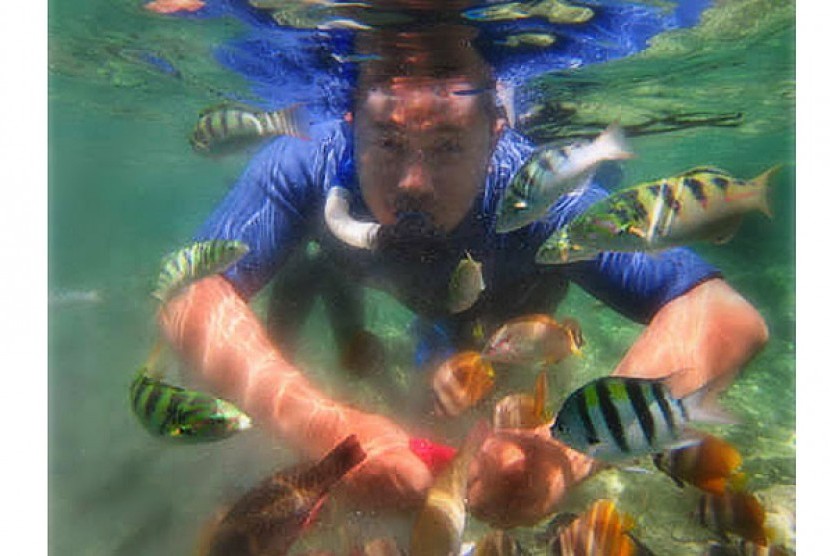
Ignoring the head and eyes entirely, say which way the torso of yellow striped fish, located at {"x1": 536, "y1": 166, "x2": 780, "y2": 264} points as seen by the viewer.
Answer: to the viewer's left

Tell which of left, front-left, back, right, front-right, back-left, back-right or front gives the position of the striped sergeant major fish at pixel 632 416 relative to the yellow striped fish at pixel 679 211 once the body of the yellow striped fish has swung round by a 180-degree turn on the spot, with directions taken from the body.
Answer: right

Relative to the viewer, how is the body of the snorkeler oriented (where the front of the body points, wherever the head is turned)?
toward the camera

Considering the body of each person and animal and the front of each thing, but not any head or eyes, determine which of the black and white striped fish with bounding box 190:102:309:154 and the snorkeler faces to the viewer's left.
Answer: the black and white striped fish

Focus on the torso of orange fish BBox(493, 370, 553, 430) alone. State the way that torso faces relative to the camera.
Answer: to the viewer's left

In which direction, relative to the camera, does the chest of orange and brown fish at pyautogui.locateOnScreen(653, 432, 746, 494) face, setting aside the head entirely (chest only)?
to the viewer's left

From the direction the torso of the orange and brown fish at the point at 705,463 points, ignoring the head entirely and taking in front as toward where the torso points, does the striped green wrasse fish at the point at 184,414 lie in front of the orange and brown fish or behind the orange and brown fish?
in front

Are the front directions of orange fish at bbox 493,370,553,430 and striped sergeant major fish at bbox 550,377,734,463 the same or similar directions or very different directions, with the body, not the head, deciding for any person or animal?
same or similar directions

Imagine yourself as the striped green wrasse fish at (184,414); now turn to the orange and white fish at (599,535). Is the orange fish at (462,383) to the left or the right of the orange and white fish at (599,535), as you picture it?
left

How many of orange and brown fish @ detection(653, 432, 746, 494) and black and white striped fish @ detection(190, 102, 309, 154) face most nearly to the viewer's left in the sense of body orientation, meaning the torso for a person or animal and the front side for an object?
2

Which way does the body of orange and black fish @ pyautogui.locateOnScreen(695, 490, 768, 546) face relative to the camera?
to the viewer's left

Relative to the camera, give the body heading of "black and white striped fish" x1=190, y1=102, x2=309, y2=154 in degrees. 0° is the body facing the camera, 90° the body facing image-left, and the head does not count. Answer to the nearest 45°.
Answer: approximately 90°

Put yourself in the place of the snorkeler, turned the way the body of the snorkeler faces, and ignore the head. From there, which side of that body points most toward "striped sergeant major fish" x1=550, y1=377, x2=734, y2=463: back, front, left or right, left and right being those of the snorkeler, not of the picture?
front

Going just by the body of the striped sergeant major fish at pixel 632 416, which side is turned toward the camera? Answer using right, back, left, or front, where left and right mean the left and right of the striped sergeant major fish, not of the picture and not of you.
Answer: left

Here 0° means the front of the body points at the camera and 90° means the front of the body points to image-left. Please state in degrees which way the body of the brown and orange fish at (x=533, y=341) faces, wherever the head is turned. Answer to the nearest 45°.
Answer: approximately 90°

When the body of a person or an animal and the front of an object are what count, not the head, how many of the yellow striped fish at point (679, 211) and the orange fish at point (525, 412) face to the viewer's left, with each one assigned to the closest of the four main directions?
2
